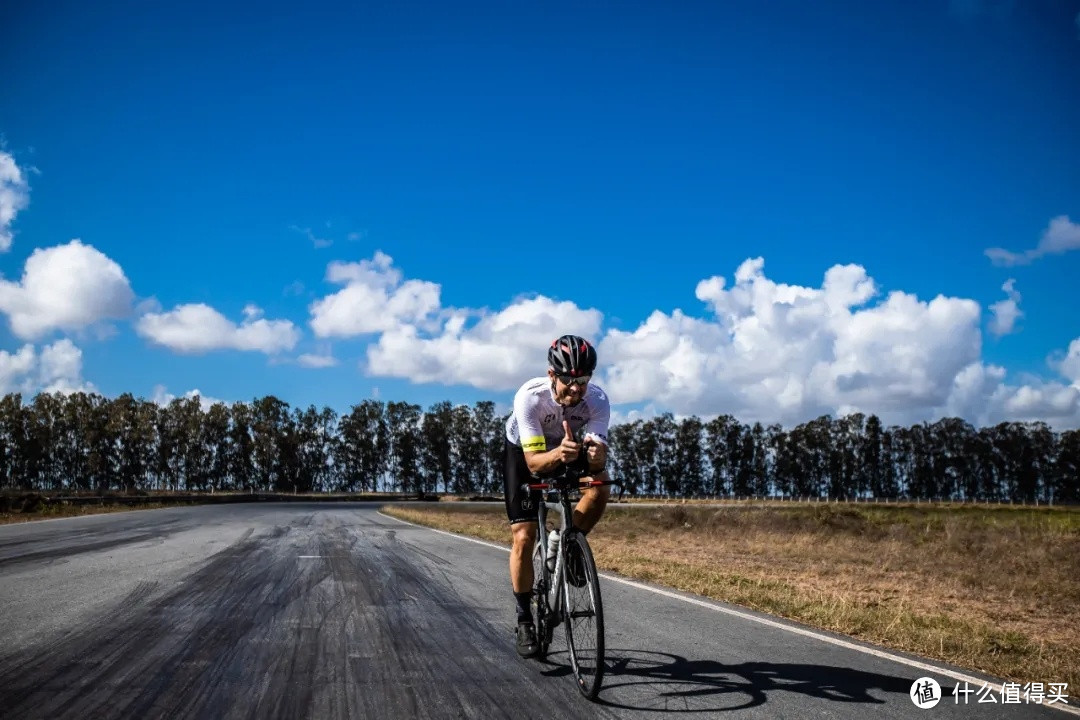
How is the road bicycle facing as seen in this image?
toward the camera
